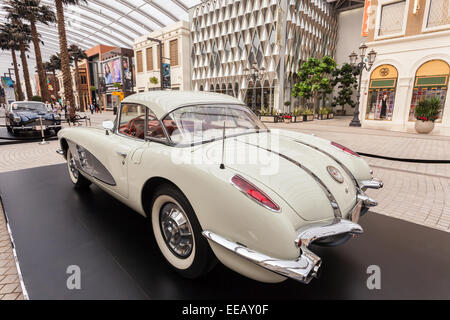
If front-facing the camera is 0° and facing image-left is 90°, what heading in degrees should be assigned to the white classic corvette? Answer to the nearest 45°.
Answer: approximately 135°

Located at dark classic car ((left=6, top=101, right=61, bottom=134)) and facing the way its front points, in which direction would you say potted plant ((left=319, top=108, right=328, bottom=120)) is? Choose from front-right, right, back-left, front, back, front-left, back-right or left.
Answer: front-left

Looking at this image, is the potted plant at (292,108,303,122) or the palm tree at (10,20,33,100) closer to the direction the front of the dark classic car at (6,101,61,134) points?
the potted plant

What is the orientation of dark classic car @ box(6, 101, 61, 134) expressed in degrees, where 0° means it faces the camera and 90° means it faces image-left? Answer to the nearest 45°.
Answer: approximately 315°

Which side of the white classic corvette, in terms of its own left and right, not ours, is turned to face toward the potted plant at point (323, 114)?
right

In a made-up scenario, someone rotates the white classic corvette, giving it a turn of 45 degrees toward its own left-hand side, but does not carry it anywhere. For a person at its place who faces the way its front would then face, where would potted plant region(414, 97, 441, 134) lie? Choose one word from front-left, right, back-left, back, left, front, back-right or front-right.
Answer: back-right

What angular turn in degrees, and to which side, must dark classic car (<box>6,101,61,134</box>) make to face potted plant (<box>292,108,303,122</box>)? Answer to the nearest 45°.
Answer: approximately 45° to its left

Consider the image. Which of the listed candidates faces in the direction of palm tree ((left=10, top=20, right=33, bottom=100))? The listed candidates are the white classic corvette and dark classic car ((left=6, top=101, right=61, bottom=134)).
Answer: the white classic corvette

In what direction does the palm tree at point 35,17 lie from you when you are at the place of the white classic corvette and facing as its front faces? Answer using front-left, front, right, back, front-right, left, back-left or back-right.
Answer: front

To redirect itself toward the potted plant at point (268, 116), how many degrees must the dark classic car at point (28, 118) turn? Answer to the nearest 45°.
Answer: approximately 45° to its left

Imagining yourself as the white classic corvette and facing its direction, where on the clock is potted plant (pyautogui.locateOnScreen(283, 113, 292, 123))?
The potted plant is roughly at 2 o'clock from the white classic corvette.

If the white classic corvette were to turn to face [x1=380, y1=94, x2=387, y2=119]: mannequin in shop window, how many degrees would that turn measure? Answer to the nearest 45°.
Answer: approximately 90° to its right

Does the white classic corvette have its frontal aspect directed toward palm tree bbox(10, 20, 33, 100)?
yes

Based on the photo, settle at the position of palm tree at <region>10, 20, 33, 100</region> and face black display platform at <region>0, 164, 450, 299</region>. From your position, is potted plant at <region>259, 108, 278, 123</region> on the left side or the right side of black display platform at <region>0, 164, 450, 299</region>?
left
